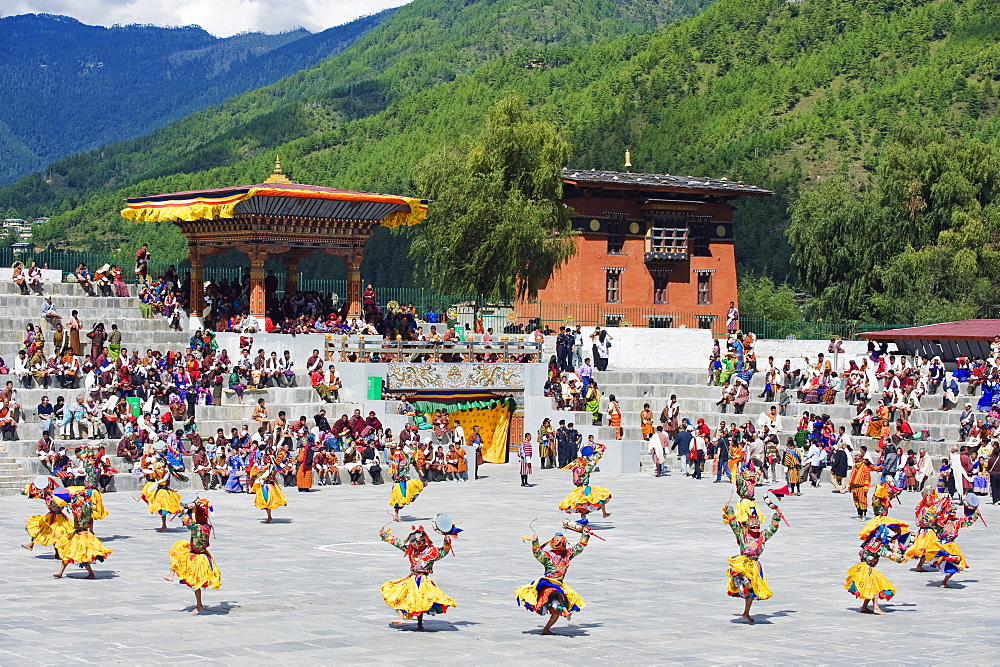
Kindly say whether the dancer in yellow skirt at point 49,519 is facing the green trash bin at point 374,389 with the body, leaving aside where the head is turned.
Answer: no

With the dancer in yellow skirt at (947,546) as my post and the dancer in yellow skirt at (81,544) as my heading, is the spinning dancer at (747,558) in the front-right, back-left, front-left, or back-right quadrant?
front-left

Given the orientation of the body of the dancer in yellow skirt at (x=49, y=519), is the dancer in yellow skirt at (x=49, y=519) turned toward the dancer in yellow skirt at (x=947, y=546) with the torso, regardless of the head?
no

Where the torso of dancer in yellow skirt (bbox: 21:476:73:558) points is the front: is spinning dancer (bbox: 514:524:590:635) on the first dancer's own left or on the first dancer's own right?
on the first dancer's own left

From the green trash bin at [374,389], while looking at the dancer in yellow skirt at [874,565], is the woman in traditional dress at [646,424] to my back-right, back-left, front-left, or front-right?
front-left

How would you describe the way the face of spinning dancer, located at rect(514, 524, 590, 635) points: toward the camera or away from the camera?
toward the camera

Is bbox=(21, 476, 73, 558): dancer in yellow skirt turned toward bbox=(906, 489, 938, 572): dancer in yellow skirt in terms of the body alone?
no
